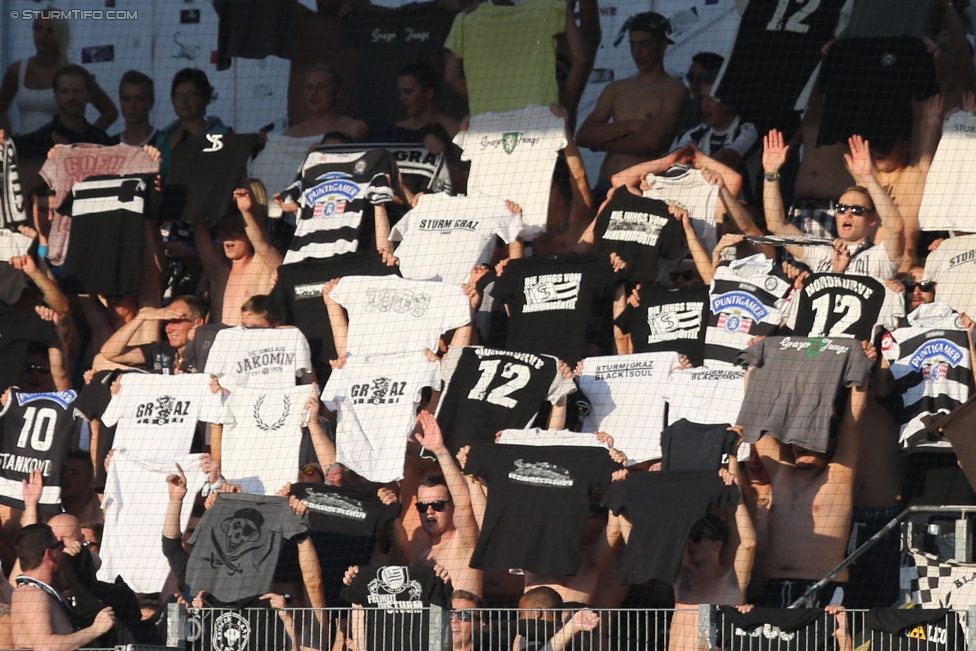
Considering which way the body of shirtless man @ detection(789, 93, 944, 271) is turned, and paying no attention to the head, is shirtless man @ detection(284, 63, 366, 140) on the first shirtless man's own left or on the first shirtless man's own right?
on the first shirtless man's own right

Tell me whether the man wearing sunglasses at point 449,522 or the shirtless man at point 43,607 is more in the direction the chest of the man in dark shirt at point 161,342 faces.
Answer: the shirtless man

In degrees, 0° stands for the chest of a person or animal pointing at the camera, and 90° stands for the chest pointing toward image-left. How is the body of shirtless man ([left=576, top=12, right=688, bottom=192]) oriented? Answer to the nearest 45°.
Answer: approximately 45°

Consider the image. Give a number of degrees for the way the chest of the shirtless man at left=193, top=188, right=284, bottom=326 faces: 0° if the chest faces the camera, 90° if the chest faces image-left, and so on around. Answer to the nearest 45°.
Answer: approximately 45°
